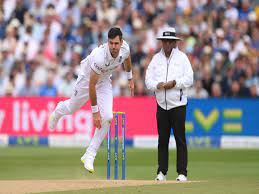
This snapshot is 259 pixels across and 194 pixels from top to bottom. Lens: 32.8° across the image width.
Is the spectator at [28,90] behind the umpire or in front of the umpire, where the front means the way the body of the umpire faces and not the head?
behind

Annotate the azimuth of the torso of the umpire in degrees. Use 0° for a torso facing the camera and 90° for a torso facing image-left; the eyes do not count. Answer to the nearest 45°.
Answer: approximately 0°

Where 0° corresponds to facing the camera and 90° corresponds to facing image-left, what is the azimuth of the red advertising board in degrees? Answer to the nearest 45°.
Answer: approximately 0°

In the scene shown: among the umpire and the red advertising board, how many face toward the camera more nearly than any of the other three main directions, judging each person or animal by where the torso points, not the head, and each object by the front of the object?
2

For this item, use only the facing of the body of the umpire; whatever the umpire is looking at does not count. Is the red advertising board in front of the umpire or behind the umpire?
behind

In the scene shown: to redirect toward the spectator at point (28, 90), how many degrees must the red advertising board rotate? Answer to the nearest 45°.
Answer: approximately 135° to its right

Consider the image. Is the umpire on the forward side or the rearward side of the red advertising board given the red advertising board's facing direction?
on the forward side

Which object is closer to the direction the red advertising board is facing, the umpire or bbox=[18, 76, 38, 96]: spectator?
the umpire
